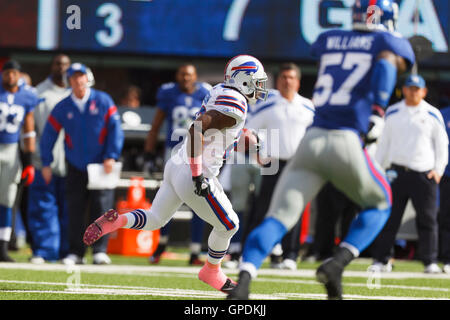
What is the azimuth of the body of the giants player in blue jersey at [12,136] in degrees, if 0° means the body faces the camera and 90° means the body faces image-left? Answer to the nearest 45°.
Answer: approximately 0°

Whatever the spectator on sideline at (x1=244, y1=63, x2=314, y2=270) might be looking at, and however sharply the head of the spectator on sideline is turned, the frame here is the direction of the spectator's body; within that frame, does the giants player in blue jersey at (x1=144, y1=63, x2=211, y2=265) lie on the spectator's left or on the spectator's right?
on the spectator's right

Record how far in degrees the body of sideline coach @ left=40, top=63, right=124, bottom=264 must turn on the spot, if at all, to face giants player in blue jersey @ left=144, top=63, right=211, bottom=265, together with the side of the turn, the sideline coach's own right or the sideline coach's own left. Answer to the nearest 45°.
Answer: approximately 90° to the sideline coach's own left

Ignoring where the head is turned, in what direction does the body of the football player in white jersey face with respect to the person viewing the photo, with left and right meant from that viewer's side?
facing to the right of the viewer

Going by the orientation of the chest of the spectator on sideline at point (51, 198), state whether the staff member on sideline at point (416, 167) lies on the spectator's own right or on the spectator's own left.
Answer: on the spectator's own left

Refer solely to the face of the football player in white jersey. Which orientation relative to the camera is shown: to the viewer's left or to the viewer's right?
to the viewer's right

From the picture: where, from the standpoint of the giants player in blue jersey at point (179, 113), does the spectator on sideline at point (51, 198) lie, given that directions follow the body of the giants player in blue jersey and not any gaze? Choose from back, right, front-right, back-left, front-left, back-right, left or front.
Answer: right

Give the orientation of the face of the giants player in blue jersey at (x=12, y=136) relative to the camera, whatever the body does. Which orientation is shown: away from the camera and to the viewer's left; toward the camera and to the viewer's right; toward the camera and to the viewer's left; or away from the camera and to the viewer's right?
toward the camera and to the viewer's right
